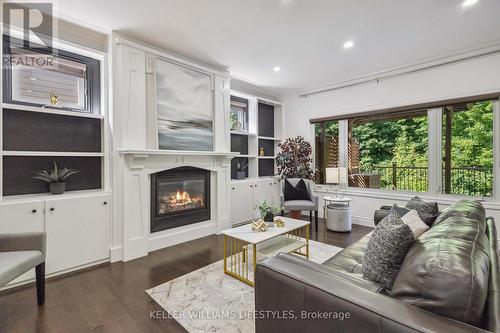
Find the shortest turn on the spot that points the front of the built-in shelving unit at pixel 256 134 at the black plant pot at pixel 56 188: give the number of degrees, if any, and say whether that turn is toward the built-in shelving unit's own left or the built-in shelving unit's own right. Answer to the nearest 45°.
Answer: approximately 90° to the built-in shelving unit's own right

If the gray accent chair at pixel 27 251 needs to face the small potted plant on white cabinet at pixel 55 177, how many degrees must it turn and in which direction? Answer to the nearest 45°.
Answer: approximately 135° to its left

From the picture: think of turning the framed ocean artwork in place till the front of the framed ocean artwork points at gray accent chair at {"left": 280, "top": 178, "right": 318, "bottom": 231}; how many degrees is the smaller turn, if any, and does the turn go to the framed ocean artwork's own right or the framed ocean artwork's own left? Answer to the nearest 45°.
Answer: approximately 45° to the framed ocean artwork's own left

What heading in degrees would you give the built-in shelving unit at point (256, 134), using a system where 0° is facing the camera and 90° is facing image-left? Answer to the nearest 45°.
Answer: approximately 315°
